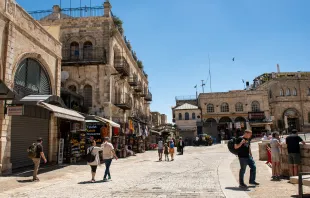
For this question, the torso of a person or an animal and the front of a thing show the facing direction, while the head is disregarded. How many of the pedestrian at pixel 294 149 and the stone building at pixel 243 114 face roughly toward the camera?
1

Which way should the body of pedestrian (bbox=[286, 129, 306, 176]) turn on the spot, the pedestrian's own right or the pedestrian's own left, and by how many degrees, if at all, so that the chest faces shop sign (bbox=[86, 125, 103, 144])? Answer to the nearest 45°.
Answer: approximately 45° to the pedestrian's own left

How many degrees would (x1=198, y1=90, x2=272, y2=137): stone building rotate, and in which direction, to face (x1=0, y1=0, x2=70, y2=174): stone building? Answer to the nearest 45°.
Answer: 0° — it already faces it

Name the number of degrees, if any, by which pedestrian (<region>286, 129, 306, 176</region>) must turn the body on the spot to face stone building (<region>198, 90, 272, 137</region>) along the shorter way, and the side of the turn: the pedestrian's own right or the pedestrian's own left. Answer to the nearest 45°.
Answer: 0° — they already face it

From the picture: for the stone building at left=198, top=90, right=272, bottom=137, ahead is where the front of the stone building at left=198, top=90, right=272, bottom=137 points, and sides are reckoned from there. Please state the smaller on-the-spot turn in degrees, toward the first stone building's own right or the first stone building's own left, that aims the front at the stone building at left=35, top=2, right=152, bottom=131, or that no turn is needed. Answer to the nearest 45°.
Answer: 0° — it already faces it

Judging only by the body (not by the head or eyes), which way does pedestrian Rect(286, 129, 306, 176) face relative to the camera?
away from the camera

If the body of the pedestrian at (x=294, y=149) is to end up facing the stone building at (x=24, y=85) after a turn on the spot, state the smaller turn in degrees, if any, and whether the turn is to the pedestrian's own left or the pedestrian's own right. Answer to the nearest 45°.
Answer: approximately 90° to the pedestrian's own left

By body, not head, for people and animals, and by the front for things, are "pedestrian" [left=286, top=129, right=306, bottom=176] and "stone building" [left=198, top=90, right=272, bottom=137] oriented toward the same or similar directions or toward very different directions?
very different directions

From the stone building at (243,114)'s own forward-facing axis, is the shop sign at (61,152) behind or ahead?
ahead

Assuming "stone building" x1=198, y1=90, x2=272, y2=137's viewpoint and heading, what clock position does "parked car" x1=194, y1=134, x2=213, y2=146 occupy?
The parked car is roughly at 1 o'clock from the stone building.

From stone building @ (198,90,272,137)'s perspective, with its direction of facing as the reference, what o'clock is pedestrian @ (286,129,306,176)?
The pedestrian is roughly at 12 o'clock from the stone building.

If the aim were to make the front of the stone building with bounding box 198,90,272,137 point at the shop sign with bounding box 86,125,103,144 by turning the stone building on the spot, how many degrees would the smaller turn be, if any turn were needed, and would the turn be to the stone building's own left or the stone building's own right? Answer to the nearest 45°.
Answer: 0° — it already faces it
